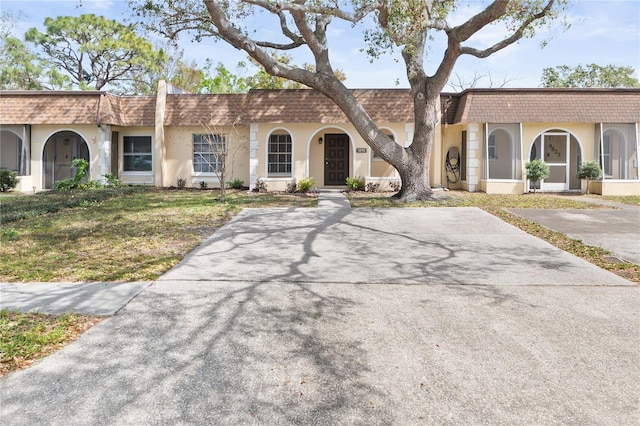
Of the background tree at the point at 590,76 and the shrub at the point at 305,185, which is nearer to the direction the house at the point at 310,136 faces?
the shrub

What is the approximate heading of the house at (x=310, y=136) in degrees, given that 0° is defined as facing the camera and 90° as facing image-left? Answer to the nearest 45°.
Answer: approximately 0°

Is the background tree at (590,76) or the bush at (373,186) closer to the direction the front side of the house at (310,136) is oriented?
the bush
